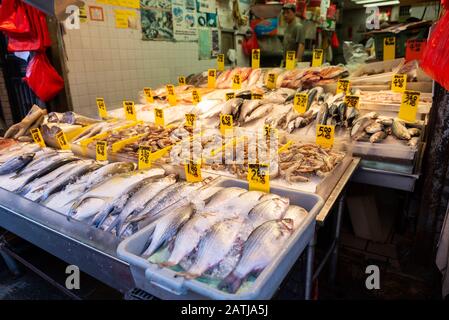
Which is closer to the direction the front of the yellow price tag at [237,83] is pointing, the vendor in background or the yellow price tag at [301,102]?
the yellow price tag

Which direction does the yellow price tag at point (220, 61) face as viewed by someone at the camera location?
facing the viewer

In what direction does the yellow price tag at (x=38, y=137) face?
toward the camera

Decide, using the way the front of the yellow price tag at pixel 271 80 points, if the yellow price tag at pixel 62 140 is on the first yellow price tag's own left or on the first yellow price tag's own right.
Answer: on the first yellow price tag's own right

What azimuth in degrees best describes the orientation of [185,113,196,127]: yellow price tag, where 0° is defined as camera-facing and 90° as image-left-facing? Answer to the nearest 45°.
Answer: approximately 0°

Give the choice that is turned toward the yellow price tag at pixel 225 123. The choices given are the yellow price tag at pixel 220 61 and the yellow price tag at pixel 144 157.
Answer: the yellow price tag at pixel 220 61

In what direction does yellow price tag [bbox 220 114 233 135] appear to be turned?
toward the camera

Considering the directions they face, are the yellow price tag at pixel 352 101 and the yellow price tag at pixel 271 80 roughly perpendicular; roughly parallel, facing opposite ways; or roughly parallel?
roughly parallel

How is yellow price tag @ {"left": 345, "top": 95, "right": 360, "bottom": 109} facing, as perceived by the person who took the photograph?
facing the viewer

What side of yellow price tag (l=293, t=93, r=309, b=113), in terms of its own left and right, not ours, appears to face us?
front

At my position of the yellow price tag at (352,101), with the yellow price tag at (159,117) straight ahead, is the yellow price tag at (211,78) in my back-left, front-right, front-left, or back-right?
front-right
